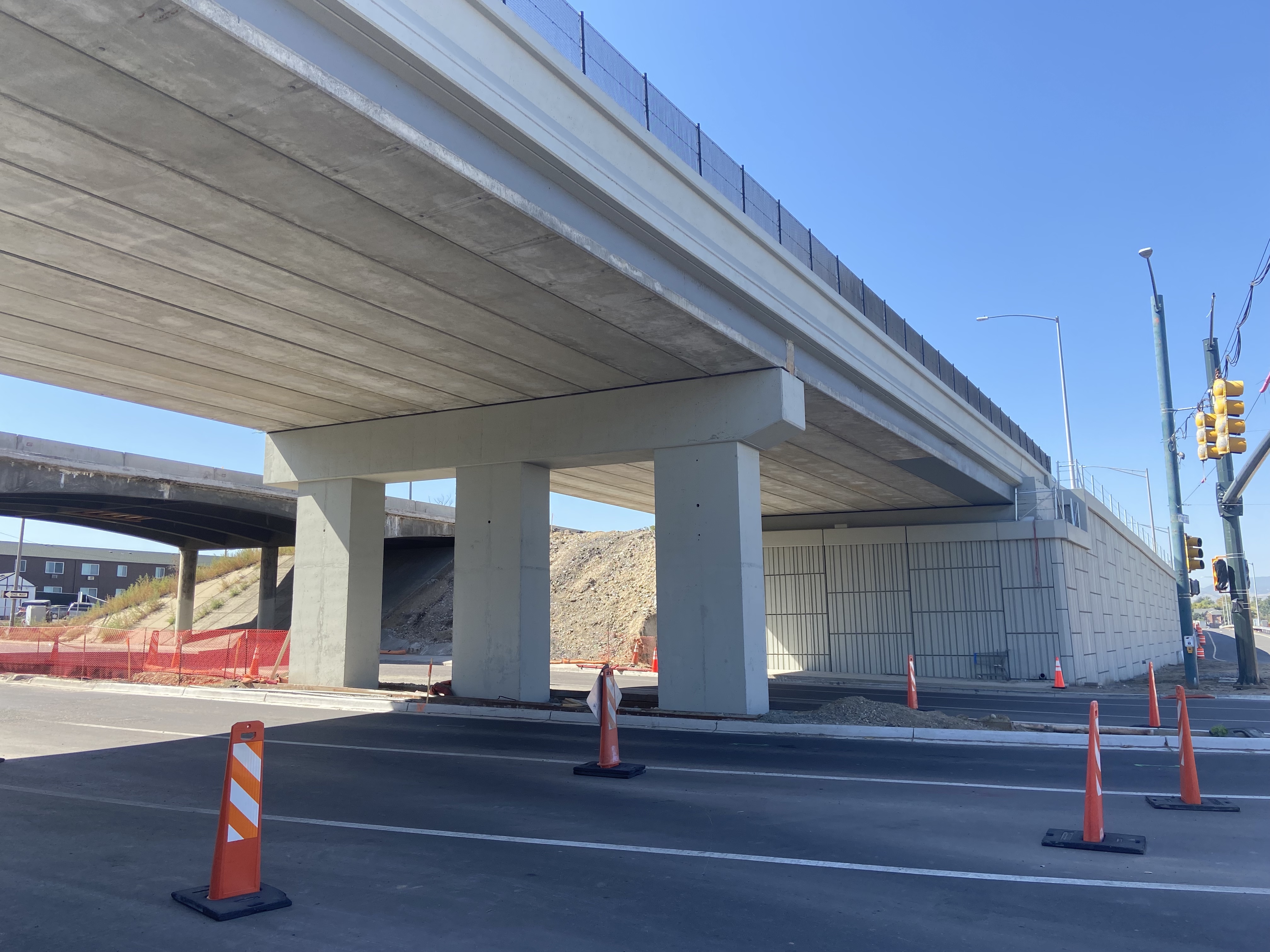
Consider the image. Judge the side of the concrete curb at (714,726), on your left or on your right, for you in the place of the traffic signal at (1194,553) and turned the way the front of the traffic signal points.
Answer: on your right

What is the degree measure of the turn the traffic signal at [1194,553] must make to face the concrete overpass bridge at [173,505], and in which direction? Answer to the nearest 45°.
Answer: approximately 135° to its right

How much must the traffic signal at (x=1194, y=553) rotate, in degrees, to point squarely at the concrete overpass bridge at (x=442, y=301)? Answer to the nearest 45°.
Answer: approximately 90° to its right
